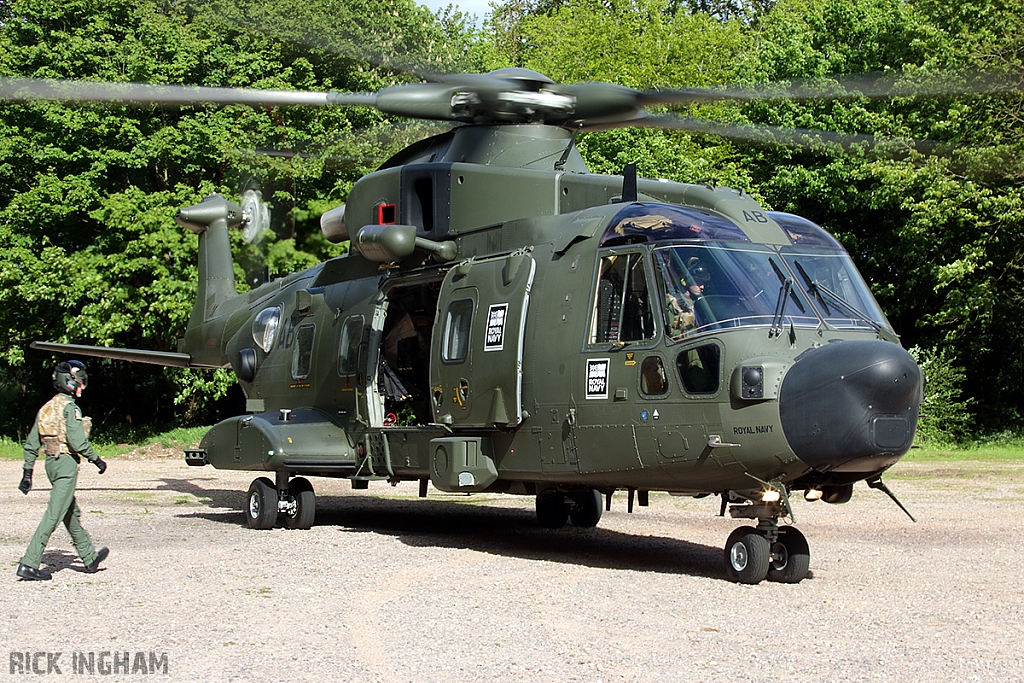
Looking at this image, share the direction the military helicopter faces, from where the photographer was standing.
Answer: facing the viewer and to the right of the viewer

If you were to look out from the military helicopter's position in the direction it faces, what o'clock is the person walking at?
The person walking is roughly at 4 o'clock from the military helicopter.
